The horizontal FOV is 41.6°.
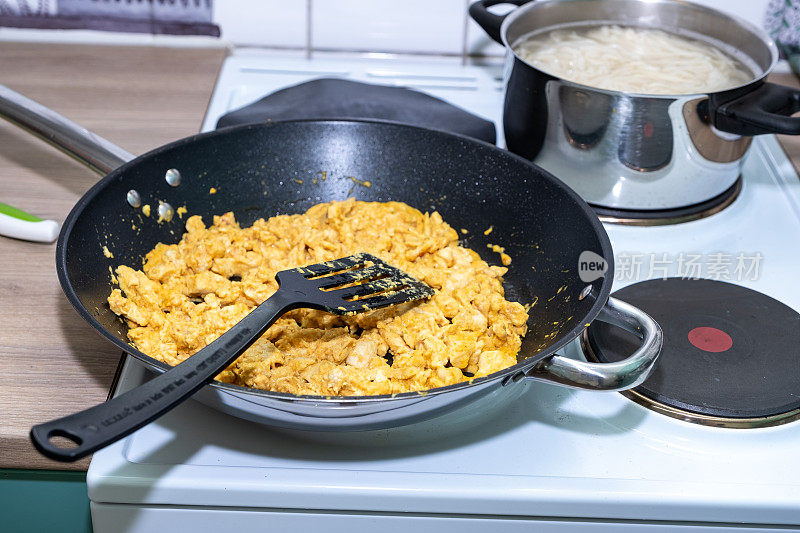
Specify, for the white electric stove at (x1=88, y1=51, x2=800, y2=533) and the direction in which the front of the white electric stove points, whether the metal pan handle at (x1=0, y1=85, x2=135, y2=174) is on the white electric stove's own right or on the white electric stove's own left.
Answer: on the white electric stove's own right

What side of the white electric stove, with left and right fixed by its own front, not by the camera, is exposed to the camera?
front
